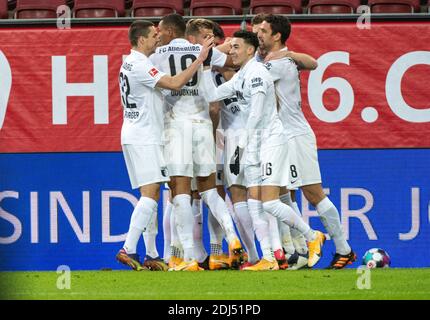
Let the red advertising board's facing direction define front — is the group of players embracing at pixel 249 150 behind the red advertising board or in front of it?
in front

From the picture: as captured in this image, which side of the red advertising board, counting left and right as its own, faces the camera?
front

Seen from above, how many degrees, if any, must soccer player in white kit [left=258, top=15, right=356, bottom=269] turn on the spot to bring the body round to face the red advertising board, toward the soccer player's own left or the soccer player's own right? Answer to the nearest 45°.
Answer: approximately 90° to the soccer player's own right

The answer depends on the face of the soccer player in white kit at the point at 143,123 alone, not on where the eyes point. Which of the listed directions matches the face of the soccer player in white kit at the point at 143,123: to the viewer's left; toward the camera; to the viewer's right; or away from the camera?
to the viewer's right

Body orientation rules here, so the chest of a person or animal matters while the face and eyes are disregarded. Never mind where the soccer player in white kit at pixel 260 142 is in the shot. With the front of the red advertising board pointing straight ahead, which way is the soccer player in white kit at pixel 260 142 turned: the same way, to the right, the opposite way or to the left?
to the right

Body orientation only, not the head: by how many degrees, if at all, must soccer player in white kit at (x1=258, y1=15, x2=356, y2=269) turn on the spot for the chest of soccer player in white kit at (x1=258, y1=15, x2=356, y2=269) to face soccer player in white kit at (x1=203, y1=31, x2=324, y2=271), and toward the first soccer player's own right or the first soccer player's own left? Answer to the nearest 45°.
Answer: approximately 45° to the first soccer player's own left

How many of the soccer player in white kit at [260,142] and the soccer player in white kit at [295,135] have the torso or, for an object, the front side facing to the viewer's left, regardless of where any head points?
2

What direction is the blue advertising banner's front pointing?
toward the camera

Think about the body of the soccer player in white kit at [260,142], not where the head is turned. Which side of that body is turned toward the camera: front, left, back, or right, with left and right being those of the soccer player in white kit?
left

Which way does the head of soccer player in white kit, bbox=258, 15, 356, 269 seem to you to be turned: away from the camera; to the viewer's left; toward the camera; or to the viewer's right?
to the viewer's left

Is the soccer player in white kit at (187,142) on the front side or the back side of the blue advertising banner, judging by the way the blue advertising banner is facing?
on the front side

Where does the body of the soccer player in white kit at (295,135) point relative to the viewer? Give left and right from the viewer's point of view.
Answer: facing to the left of the viewer
